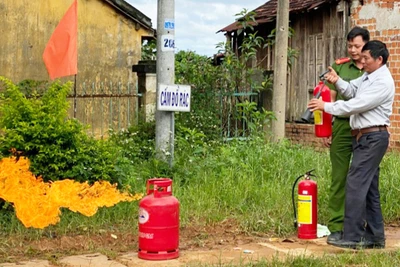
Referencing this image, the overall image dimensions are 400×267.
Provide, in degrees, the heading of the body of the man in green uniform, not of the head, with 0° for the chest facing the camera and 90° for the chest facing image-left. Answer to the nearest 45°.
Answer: approximately 45°

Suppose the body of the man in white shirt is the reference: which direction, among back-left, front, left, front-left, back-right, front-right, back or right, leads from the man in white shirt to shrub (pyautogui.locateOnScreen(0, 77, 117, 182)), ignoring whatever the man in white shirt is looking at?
front

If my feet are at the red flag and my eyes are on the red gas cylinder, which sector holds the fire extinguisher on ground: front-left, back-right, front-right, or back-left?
front-left

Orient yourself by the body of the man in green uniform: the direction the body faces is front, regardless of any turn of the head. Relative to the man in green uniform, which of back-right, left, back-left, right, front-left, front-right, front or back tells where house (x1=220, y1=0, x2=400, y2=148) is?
back-right

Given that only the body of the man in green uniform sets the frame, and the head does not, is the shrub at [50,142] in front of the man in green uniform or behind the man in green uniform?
in front

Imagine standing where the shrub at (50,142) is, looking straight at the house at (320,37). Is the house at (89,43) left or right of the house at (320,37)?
left

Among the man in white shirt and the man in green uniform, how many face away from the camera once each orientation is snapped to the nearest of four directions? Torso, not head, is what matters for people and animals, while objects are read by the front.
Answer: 0

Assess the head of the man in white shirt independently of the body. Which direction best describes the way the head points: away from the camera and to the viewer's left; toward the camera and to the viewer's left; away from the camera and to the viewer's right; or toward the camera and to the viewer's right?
toward the camera and to the viewer's left

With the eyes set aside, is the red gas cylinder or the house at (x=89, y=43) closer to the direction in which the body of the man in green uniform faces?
the red gas cylinder

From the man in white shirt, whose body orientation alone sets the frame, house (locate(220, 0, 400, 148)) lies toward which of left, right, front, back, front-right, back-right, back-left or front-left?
right

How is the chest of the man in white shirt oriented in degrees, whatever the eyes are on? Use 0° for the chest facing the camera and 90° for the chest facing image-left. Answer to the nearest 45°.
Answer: approximately 90°
